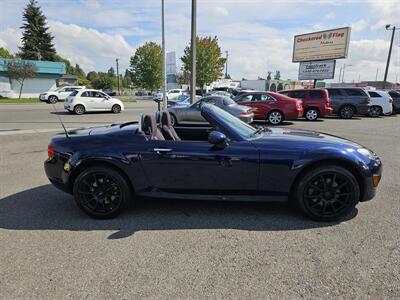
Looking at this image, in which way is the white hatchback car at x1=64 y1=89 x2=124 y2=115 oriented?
to the viewer's right

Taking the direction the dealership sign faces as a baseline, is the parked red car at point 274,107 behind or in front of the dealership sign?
in front

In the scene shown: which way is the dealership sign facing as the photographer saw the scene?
facing the viewer and to the left of the viewer

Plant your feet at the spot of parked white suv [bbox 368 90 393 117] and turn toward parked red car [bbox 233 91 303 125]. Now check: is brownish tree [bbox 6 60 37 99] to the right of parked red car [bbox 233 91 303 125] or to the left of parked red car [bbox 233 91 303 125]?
right

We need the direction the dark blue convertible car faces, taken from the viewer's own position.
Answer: facing to the right of the viewer

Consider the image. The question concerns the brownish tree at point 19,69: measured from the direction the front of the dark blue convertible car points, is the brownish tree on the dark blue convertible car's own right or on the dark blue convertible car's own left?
on the dark blue convertible car's own left

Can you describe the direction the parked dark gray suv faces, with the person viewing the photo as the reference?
facing away from the viewer and to the left of the viewer

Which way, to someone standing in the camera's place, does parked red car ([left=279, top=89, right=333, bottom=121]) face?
facing away from the viewer and to the left of the viewer

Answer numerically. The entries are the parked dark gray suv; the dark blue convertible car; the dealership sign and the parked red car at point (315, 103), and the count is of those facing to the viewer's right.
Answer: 1
